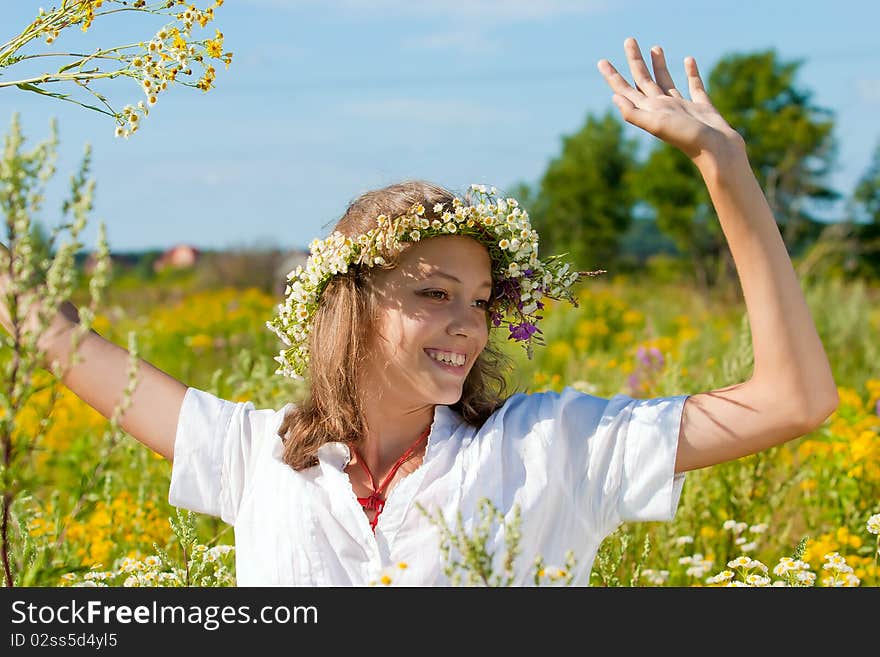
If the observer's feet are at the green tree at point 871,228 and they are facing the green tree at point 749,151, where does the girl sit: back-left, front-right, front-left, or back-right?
front-left

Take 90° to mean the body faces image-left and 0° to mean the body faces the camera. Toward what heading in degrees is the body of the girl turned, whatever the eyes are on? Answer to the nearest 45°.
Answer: approximately 0°

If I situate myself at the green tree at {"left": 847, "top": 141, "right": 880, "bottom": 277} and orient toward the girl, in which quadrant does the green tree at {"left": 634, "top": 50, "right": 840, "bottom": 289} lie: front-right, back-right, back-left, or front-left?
front-right

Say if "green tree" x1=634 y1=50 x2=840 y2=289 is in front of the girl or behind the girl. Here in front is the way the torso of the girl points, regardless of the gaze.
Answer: behind

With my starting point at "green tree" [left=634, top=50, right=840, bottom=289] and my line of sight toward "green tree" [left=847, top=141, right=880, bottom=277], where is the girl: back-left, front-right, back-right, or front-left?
back-right

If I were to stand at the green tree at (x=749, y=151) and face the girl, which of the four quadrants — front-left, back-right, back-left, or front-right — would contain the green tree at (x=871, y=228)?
back-left

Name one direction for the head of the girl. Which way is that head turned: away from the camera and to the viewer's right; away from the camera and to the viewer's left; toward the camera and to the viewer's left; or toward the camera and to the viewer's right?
toward the camera and to the viewer's right

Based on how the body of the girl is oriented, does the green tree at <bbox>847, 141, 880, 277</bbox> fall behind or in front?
behind
